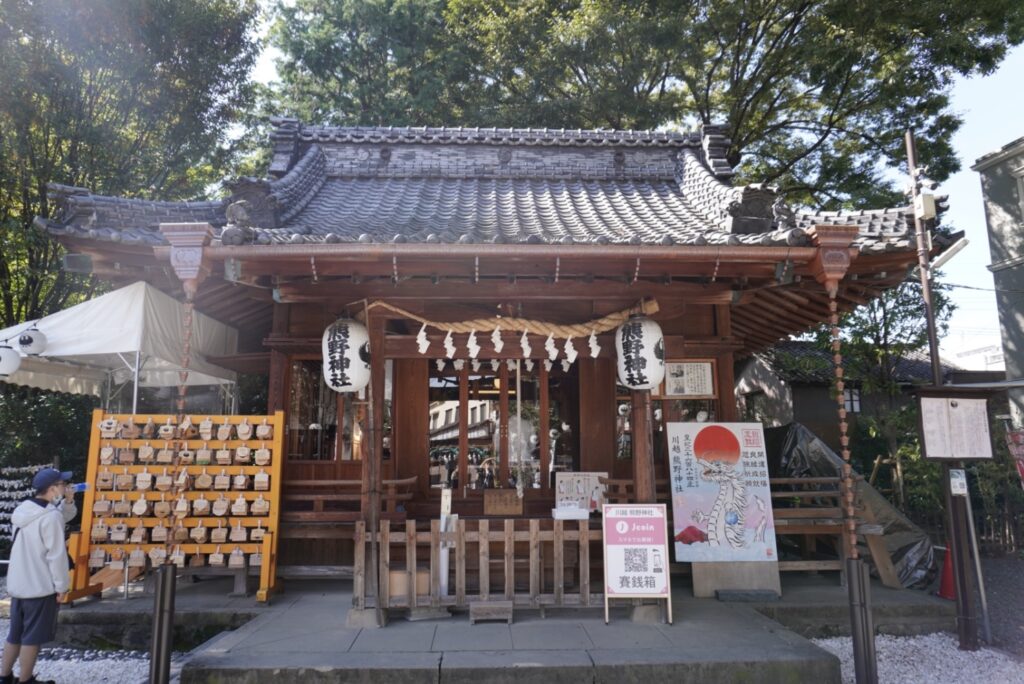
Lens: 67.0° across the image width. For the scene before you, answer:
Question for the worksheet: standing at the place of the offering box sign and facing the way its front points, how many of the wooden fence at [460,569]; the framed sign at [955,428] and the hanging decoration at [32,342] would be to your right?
2

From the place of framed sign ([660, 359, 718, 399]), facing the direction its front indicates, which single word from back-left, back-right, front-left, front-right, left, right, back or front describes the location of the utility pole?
front-left

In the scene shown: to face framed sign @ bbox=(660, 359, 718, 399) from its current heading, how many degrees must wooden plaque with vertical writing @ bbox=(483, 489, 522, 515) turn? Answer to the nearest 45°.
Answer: approximately 90° to its left

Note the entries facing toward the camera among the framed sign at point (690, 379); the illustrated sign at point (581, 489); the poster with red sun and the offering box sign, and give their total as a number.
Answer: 4

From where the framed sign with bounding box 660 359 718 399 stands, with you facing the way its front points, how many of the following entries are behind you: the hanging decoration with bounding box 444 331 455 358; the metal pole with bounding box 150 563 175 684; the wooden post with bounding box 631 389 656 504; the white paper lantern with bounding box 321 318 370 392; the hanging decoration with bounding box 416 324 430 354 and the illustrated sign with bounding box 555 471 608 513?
0

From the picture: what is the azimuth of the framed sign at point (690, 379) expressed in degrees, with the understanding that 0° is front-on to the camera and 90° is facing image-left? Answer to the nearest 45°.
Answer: approximately 0°

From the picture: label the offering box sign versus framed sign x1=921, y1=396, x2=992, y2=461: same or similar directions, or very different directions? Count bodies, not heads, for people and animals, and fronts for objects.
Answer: same or similar directions

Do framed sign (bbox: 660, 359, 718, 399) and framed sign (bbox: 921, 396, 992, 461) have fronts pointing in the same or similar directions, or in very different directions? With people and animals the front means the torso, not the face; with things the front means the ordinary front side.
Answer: same or similar directions

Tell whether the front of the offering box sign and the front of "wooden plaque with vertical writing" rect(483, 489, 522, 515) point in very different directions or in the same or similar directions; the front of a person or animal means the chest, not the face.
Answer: same or similar directions

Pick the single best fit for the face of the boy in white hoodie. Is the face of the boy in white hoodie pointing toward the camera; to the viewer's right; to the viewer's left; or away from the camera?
to the viewer's right

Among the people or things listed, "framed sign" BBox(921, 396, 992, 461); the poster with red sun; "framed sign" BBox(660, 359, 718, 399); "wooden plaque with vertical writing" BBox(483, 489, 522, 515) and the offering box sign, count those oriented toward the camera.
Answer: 5

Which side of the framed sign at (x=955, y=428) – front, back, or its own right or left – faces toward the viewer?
front

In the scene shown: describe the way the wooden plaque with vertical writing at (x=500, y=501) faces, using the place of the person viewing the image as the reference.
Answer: facing the viewer

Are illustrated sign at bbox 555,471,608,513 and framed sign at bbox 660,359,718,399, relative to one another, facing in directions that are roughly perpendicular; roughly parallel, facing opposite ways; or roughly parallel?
roughly parallel
